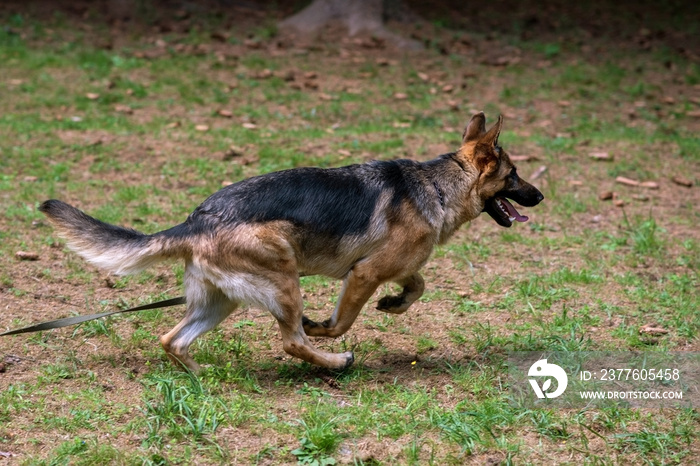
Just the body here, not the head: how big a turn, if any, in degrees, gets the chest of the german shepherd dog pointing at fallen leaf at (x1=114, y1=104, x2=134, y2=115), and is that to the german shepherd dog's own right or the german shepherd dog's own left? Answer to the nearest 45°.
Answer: approximately 135° to the german shepherd dog's own left

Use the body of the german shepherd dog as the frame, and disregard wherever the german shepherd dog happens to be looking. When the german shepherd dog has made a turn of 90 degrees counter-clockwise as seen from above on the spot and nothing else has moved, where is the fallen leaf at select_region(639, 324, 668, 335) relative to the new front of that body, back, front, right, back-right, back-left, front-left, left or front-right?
right

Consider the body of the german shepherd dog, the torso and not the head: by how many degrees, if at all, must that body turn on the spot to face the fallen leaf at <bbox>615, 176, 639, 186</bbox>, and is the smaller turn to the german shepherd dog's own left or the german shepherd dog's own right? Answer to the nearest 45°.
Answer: approximately 45° to the german shepherd dog's own left

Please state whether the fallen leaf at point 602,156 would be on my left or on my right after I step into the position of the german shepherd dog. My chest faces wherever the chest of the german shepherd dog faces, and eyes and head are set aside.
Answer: on my left

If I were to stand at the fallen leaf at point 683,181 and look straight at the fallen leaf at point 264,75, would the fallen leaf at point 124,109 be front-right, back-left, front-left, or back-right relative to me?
front-left

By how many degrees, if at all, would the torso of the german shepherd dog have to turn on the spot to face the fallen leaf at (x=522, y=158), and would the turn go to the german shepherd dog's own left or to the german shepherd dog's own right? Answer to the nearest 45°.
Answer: approximately 45° to the german shepherd dog's own left

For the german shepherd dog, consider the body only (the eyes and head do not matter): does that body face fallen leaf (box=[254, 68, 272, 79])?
no

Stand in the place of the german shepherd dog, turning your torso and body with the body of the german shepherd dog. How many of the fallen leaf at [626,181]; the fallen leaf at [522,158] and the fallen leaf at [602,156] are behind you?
0

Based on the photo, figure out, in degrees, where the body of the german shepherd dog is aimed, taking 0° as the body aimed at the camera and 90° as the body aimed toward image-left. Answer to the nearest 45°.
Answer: approximately 270°

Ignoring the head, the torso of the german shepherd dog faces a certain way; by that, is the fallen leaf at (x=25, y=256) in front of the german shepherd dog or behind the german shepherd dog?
behind

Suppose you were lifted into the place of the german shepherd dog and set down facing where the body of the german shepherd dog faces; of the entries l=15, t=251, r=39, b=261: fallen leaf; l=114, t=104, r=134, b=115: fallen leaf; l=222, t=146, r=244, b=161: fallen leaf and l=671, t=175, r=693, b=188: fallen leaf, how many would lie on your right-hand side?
0

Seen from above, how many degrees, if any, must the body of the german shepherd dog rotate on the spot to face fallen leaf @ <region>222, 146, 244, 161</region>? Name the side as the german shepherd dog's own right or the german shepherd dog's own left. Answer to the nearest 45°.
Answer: approximately 90° to the german shepherd dog's own left
